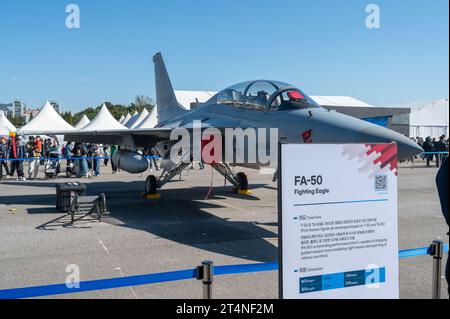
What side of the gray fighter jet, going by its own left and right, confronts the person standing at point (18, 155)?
back

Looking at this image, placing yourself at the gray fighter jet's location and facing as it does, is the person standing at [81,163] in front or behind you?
behind

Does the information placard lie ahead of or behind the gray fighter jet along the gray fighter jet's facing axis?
ahead

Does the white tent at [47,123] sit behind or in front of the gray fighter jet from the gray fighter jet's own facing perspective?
behind

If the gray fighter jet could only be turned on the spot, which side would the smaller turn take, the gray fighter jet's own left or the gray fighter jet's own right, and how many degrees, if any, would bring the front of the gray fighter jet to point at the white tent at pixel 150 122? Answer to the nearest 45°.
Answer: approximately 135° to the gray fighter jet's own left

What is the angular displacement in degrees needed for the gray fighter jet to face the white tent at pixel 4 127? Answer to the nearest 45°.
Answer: approximately 180°

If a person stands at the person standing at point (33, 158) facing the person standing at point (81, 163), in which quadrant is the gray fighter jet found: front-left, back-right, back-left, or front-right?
front-right

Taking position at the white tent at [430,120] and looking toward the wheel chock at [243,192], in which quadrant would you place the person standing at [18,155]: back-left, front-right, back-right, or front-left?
front-right

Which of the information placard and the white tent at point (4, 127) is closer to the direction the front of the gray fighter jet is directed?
the information placard

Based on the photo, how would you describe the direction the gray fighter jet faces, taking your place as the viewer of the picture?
facing the viewer and to the right of the viewer

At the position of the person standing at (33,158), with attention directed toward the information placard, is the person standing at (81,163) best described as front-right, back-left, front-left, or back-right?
front-left

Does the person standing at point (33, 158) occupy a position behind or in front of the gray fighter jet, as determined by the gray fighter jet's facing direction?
behind
